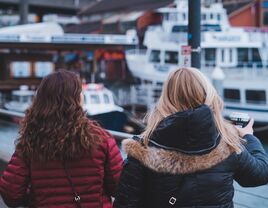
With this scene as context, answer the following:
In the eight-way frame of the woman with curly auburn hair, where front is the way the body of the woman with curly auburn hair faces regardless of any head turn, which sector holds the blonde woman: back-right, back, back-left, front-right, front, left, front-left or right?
back-right

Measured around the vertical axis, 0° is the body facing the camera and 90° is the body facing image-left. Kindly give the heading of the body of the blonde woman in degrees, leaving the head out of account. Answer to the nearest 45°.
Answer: approximately 180°

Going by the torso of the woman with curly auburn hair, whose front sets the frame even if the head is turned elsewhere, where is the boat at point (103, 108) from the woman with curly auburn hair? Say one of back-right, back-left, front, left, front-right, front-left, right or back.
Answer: front

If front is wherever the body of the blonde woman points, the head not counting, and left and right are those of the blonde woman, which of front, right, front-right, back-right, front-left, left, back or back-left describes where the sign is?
front

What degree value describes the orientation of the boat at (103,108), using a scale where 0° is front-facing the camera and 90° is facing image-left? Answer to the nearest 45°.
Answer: approximately 315°

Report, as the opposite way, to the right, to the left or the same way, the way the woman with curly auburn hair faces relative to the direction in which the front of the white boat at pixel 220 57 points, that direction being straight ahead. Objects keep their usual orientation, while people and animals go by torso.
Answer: to the right

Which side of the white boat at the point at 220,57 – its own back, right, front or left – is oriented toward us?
left

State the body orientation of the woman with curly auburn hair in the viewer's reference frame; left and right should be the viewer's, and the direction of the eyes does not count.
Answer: facing away from the viewer

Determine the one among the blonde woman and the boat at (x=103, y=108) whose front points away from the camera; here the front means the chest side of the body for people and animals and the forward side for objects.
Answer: the blonde woman

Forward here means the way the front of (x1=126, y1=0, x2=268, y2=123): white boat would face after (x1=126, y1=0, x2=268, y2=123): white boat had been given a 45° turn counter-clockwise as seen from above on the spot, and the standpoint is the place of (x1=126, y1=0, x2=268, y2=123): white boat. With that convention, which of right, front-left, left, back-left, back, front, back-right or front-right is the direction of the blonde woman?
front-left

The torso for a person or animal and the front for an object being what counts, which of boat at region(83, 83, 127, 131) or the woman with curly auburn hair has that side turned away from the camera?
the woman with curly auburn hair

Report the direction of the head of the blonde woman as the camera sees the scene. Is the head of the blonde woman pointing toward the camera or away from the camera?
away from the camera

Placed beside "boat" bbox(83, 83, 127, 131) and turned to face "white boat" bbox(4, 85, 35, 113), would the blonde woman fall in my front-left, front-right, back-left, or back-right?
back-left

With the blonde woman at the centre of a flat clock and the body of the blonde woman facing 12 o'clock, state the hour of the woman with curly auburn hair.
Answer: The woman with curly auburn hair is roughly at 10 o'clock from the blonde woman.

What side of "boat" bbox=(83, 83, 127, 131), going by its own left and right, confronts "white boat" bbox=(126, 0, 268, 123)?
left
